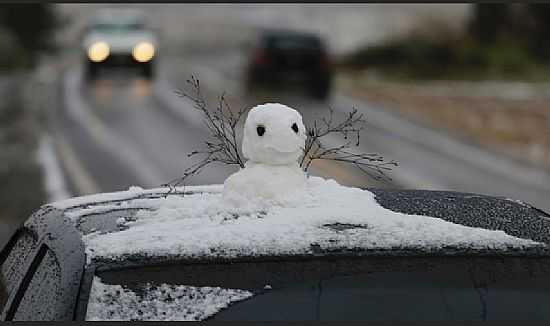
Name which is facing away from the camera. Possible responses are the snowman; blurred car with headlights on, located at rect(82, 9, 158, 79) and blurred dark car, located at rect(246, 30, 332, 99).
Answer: blurred dark car, located at rect(246, 30, 332, 99)

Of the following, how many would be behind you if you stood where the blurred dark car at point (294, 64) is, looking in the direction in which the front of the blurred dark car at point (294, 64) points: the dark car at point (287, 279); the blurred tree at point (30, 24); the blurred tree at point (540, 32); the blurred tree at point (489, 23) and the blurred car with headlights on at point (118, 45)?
1

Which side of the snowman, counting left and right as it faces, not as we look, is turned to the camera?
front

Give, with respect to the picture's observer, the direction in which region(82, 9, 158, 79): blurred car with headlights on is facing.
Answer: facing the viewer

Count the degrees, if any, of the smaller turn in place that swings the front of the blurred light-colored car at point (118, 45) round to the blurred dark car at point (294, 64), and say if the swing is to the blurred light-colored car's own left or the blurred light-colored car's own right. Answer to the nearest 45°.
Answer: approximately 45° to the blurred light-colored car's own left

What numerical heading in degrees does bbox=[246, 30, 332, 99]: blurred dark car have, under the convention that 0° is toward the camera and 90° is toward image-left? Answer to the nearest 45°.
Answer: approximately 180°

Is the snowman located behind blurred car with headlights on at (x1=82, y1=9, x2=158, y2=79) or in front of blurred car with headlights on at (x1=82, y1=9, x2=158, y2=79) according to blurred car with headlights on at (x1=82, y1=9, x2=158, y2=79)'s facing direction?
in front

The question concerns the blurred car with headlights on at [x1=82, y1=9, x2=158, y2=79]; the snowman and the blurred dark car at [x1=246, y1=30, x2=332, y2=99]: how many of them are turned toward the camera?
2

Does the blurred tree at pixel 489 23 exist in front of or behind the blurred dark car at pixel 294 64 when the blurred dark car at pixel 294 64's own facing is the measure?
in front

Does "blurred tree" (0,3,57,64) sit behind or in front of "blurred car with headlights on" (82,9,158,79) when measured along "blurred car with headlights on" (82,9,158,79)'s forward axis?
behind

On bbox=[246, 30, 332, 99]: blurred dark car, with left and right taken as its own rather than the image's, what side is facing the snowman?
back

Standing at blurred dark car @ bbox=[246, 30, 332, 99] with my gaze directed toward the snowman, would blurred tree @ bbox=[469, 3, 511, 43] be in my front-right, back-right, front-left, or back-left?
back-left

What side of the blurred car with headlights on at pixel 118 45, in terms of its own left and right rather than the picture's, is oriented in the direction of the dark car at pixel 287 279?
front

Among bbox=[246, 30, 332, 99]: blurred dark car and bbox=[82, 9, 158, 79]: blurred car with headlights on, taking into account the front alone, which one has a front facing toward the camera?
bbox=[82, 9, 158, 79]: blurred car with headlights on

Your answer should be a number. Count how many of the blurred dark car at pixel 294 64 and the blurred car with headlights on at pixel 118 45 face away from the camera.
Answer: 1

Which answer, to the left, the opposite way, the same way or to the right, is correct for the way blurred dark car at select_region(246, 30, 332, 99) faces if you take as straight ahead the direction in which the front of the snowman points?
the opposite way

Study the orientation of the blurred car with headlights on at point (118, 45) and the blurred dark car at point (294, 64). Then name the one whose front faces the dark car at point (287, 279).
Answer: the blurred car with headlights on at point (118, 45)
